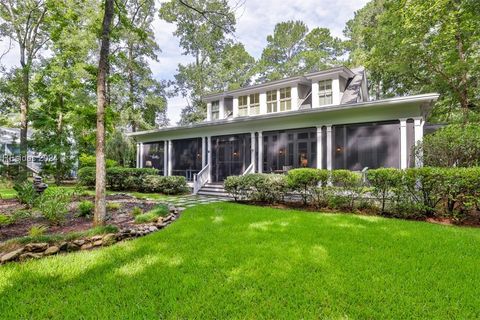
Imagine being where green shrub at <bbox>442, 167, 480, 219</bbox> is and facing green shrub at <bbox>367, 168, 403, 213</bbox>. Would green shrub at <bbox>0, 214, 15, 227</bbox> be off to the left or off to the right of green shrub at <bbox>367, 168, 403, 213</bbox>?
left

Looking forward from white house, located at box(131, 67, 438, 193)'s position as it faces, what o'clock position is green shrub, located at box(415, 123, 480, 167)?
The green shrub is roughly at 9 o'clock from the white house.

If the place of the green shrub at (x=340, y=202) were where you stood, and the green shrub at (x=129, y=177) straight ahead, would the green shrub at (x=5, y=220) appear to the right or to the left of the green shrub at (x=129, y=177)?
left

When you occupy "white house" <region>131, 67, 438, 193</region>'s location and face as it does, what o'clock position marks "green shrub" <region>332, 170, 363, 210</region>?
The green shrub is roughly at 10 o'clock from the white house.

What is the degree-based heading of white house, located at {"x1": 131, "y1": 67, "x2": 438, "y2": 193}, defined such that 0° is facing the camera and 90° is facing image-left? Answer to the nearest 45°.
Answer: approximately 45°

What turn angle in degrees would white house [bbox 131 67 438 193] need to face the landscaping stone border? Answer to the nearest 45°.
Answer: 0° — it already faces it

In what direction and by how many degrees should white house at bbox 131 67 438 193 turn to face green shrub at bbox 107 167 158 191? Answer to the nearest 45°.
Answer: approximately 45° to its right

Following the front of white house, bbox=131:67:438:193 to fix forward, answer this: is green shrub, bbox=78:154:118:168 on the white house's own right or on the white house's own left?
on the white house's own right

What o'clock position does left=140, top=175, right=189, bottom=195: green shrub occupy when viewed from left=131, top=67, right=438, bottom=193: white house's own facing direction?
The green shrub is roughly at 1 o'clock from the white house.

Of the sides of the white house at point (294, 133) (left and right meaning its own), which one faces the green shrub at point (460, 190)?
left
